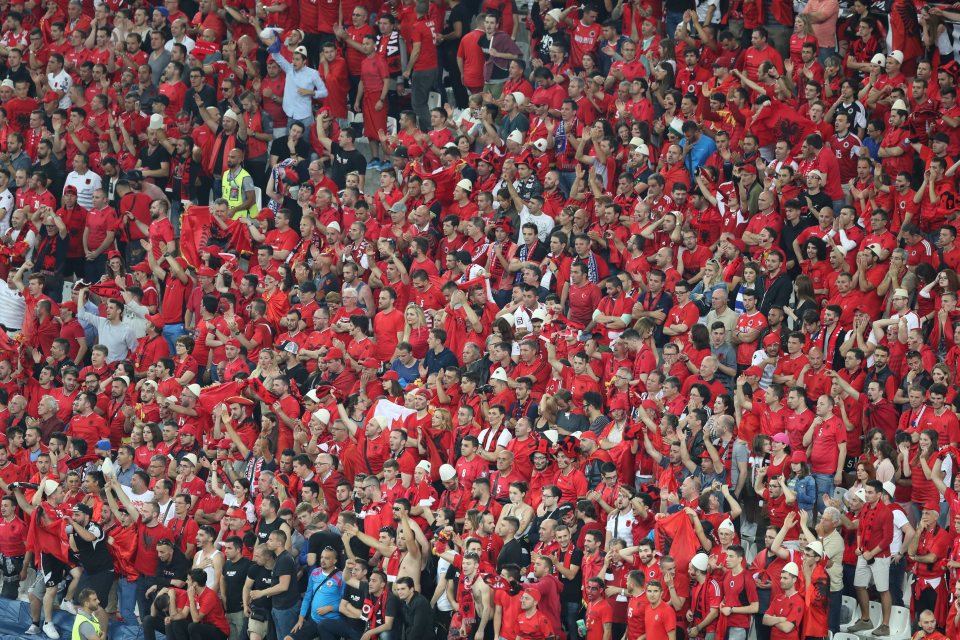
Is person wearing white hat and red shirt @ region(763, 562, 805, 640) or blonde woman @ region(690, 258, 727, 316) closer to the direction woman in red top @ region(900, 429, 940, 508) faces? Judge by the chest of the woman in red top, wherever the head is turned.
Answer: the person wearing white hat and red shirt

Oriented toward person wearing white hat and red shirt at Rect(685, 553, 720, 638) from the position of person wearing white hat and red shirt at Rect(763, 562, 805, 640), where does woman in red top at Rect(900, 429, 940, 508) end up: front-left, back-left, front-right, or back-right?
back-right

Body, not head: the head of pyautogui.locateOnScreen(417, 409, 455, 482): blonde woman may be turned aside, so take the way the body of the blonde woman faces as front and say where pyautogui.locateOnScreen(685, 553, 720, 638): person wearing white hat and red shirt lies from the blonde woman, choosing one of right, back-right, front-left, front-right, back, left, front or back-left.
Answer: left

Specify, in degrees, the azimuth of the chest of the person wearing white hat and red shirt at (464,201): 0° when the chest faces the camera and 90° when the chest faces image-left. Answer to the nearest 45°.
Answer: approximately 45°

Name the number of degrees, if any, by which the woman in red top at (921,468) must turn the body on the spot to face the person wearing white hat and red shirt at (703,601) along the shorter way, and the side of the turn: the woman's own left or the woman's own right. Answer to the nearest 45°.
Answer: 0° — they already face them

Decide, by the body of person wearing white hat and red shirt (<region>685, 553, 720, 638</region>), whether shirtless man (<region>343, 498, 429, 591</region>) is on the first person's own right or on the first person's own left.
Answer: on the first person's own right

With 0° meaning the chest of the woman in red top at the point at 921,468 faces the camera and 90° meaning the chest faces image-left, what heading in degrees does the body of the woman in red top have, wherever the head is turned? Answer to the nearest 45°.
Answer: approximately 45°

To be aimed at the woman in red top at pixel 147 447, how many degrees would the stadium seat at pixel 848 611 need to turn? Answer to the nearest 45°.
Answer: approximately 45° to its right
